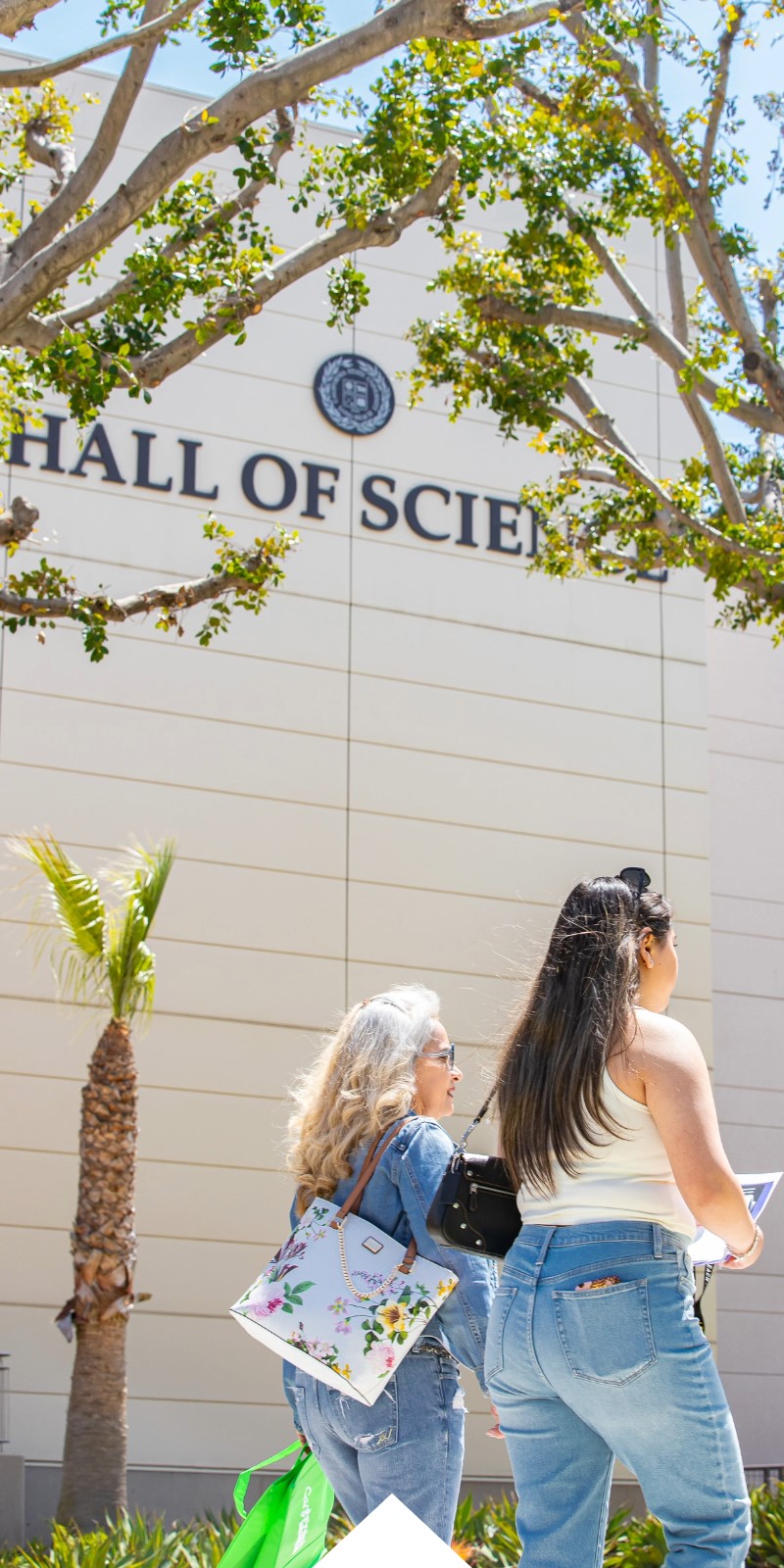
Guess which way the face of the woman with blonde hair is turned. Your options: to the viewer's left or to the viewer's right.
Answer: to the viewer's right

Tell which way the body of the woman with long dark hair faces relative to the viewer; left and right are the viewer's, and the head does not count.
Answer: facing away from the viewer and to the right of the viewer

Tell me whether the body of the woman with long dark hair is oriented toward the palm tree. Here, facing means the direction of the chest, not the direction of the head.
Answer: no

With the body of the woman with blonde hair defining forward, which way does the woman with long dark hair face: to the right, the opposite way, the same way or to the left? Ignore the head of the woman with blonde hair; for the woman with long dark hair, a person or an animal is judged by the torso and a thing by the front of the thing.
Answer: the same way

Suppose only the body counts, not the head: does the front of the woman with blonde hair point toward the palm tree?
no

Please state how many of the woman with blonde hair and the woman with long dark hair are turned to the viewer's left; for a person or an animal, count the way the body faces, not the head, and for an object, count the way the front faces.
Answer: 0

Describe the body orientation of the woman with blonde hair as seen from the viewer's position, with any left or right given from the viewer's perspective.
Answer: facing away from the viewer and to the right of the viewer

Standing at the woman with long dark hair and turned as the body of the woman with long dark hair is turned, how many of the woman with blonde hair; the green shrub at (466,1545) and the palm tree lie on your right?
0

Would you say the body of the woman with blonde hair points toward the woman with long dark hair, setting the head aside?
no

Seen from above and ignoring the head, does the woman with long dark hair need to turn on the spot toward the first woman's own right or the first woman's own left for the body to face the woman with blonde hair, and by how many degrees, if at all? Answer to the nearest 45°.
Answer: approximately 90° to the first woman's own left
